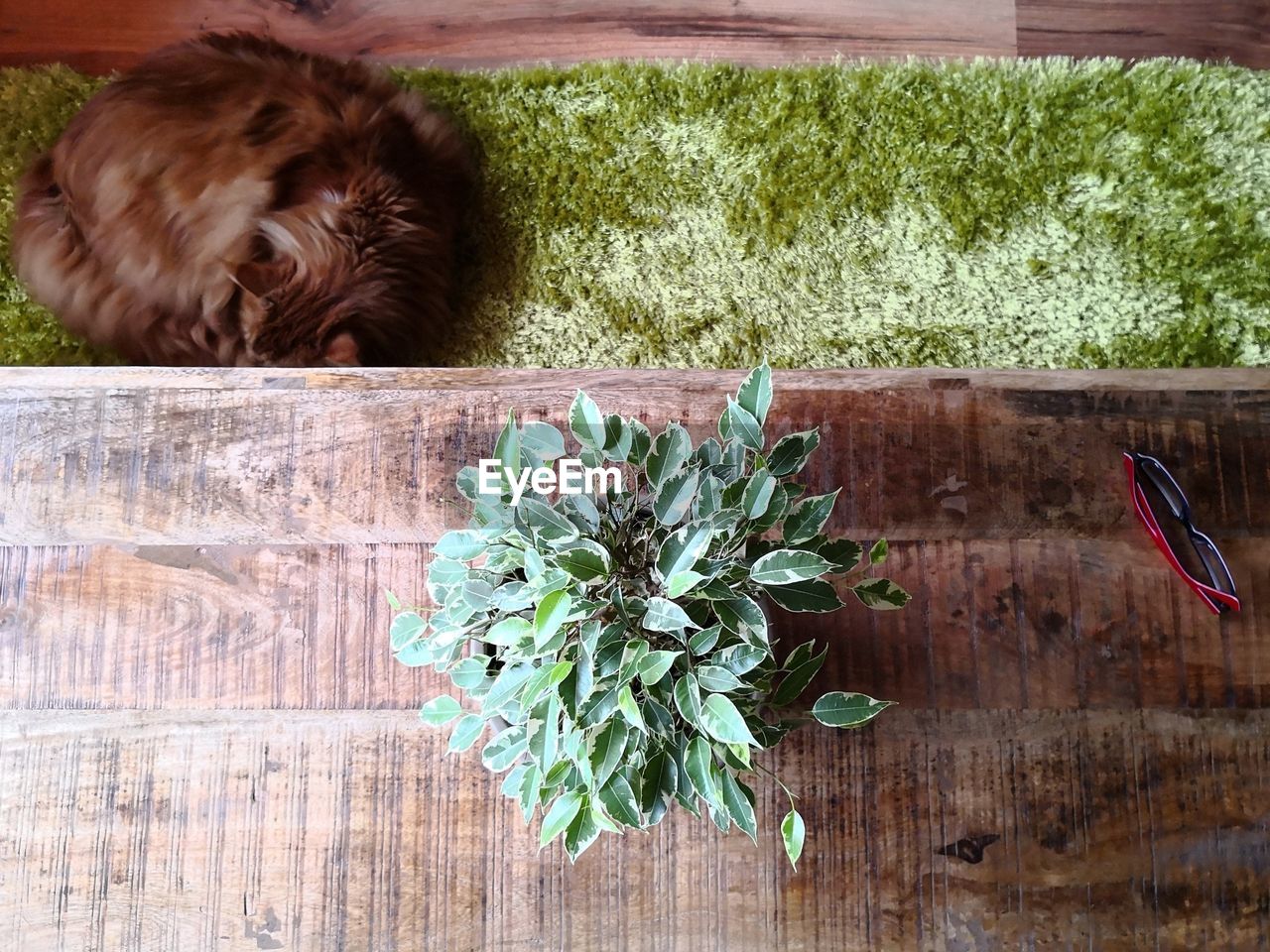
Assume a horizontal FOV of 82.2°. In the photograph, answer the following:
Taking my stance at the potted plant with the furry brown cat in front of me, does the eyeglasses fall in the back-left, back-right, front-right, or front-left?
back-right

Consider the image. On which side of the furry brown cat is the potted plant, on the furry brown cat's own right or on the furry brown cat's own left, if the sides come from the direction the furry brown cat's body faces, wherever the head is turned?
on the furry brown cat's own left

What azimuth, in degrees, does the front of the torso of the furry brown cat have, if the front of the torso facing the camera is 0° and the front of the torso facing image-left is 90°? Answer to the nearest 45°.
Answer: approximately 315°
